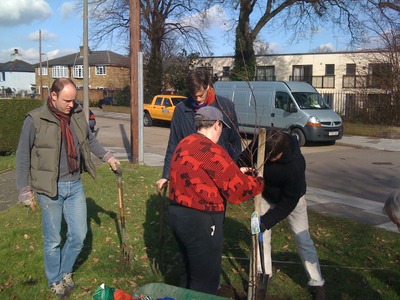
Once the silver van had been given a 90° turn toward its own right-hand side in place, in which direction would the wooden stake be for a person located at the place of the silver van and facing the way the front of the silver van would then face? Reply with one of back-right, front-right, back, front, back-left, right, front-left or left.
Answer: front-left

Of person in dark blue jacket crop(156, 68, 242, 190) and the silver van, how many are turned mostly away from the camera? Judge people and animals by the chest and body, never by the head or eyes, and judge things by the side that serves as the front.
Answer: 0

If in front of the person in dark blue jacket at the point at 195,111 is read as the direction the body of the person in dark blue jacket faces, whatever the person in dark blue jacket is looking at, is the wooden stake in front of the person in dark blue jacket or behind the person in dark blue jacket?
in front

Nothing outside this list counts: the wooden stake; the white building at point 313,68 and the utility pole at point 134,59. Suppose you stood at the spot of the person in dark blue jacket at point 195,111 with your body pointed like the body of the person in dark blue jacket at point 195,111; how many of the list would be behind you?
2

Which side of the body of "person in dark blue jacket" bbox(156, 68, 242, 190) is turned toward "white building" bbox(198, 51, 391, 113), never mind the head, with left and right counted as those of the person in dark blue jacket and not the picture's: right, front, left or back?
back

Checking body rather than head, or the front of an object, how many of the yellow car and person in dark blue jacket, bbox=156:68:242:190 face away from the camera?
0

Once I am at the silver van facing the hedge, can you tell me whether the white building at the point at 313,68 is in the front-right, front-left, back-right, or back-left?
back-right

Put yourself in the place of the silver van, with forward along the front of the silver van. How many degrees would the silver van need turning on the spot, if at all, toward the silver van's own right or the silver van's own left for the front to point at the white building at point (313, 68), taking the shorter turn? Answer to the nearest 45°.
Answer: approximately 135° to the silver van's own left

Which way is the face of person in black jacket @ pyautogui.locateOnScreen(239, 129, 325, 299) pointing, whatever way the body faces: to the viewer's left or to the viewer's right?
to the viewer's left

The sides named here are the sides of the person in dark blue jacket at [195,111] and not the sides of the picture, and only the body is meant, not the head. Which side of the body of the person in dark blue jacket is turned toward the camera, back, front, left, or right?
front

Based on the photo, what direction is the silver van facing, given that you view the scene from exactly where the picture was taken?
facing the viewer and to the right of the viewer

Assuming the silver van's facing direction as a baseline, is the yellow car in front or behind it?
behind
